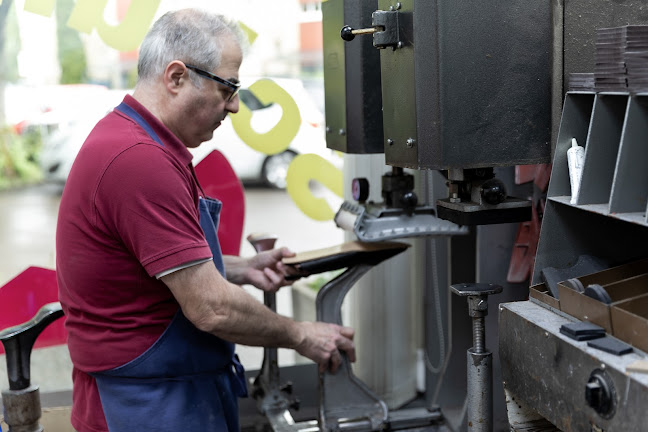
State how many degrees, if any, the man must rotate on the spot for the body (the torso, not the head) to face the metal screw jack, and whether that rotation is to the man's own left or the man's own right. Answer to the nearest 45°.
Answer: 0° — they already face it

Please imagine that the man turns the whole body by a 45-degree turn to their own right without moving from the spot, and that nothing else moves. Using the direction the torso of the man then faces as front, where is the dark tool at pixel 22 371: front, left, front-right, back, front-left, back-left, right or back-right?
back

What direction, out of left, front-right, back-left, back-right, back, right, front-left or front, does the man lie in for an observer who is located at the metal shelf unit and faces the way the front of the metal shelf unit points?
front-right

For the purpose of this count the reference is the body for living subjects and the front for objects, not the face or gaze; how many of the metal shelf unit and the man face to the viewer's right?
1

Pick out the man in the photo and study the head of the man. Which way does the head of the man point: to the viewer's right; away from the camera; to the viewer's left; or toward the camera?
to the viewer's right

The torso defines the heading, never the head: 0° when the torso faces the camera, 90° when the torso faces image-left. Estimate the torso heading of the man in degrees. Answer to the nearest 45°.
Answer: approximately 270°

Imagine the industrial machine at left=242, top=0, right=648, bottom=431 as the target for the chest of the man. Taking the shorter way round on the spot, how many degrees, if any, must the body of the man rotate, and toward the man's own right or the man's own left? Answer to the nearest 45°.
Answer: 0° — they already face it

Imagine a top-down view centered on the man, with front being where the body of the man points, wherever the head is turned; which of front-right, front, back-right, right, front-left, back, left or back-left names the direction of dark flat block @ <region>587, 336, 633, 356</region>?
front-right

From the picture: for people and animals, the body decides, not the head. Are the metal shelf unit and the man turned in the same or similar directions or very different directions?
very different directions

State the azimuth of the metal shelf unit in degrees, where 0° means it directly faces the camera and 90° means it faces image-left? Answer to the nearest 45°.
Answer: approximately 45°
